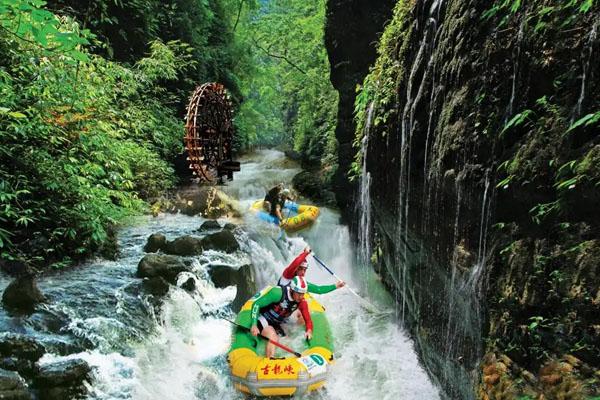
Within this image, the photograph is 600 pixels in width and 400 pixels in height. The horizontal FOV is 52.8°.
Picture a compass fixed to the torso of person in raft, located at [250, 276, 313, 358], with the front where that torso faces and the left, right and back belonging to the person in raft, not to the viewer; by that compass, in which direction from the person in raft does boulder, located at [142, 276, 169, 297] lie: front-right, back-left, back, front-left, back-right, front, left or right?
back-right

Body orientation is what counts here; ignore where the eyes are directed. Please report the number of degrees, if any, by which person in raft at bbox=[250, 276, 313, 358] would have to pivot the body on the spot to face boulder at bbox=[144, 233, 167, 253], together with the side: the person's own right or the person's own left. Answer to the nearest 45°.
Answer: approximately 180°

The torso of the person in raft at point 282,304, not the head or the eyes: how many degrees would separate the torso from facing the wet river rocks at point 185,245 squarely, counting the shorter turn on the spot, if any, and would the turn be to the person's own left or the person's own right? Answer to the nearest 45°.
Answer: approximately 180°

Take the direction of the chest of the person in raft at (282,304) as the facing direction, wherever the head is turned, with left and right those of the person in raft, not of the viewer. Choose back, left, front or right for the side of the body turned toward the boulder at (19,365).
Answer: right

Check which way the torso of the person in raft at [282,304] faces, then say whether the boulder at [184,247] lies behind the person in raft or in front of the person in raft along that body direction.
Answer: behind

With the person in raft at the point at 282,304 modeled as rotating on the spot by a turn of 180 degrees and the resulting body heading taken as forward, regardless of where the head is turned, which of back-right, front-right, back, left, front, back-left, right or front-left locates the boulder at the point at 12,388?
left

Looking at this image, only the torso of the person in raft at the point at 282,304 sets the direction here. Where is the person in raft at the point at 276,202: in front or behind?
behind

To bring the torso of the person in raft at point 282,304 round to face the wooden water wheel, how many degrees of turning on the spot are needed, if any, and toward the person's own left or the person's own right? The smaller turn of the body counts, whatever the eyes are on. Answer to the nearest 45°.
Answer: approximately 135° to the person's own left

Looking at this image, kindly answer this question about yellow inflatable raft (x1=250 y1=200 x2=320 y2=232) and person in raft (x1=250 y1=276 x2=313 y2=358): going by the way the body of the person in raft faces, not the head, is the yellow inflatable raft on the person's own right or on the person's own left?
on the person's own left

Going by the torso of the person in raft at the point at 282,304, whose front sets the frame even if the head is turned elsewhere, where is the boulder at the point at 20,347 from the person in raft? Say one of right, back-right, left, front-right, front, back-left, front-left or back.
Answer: right

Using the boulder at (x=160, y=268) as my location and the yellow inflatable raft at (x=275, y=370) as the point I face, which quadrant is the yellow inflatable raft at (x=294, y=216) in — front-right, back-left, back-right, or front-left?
back-left
